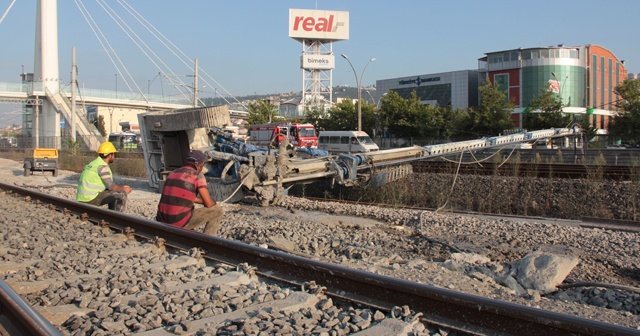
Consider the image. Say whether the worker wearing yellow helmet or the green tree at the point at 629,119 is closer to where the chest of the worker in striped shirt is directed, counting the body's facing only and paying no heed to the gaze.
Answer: the green tree

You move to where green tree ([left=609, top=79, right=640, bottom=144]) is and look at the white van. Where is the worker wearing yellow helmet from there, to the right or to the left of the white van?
left

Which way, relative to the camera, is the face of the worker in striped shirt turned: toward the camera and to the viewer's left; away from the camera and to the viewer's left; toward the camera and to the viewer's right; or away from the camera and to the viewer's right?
away from the camera and to the viewer's right

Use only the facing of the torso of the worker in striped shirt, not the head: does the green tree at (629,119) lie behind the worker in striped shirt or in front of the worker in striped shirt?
in front

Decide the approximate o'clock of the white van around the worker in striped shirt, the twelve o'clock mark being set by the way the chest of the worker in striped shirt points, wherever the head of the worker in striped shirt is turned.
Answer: The white van is roughly at 11 o'clock from the worker in striped shirt.
